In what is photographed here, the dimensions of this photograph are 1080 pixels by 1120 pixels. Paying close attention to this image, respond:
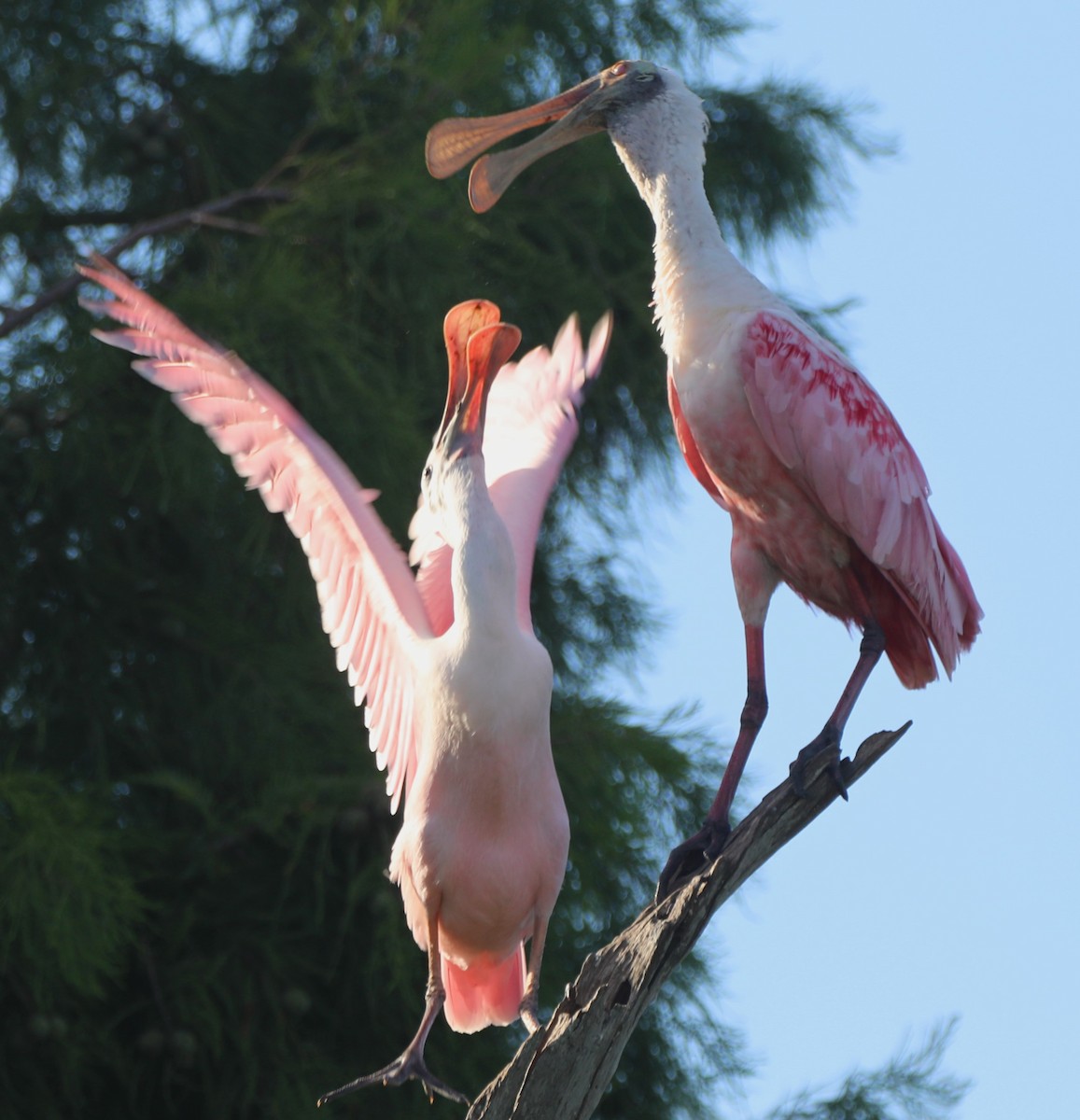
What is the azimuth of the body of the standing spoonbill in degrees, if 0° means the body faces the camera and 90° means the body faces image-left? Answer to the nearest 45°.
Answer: approximately 45°
